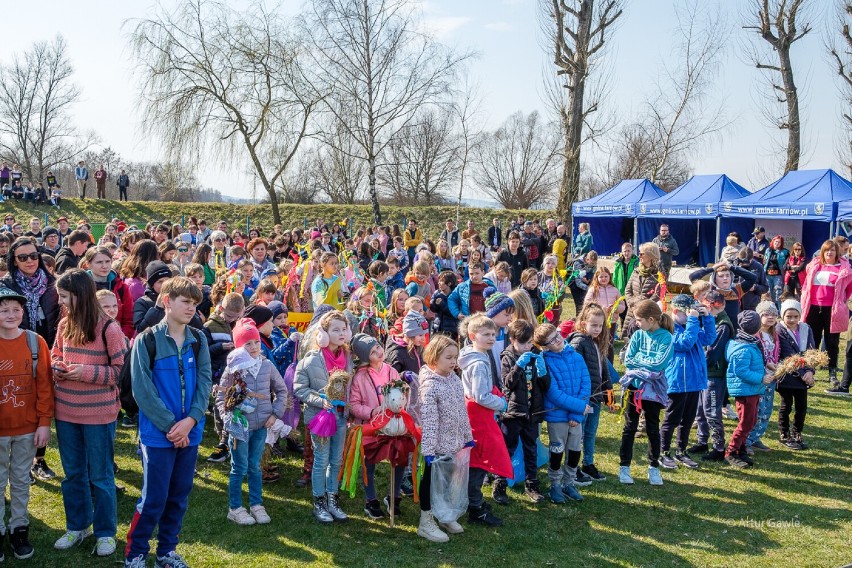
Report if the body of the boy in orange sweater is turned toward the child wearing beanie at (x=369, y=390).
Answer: no

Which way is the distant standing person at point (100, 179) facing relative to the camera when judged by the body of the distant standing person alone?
toward the camera

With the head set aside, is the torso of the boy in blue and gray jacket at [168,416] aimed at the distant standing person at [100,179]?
no

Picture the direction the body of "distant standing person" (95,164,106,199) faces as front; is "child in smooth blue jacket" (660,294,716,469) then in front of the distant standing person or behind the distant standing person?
in front

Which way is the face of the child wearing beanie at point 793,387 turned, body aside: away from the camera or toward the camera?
toward the camera

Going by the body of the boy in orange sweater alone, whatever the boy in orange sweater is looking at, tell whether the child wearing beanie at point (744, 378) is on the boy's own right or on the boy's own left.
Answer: on the boy's own left

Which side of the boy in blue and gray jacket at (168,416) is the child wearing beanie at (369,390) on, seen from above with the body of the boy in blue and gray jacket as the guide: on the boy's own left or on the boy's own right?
on the boy's own left

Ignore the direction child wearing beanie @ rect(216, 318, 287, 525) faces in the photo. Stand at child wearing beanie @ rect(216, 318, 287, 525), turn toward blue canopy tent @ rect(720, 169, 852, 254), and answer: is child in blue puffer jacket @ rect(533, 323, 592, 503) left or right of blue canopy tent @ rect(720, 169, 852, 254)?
right

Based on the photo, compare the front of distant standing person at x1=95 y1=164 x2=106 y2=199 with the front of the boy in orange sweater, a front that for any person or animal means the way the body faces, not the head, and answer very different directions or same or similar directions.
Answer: same or similar directions

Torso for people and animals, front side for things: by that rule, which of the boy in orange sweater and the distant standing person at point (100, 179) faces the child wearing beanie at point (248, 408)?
the distant standing person

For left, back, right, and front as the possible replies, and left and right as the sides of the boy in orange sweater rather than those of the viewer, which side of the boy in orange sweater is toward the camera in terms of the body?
front

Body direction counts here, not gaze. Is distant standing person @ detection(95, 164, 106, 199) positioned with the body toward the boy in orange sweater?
yes

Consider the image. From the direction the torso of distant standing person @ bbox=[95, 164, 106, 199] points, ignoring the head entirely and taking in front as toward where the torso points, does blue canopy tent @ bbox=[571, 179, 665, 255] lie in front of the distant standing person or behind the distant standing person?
in front

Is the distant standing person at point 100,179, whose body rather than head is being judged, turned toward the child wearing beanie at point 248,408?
yes

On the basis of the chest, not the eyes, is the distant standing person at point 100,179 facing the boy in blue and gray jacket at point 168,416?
yes

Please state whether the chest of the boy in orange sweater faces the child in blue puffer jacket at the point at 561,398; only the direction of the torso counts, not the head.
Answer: no
